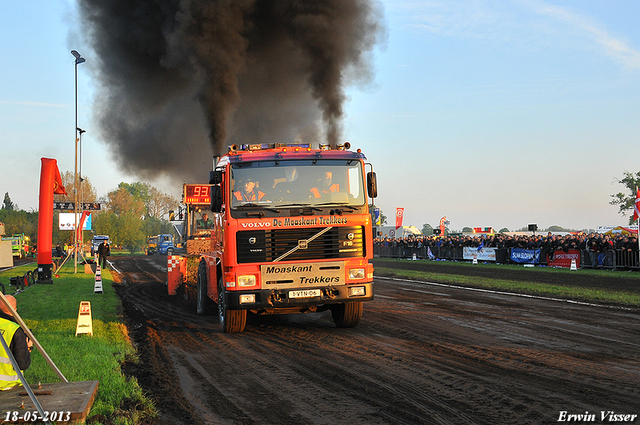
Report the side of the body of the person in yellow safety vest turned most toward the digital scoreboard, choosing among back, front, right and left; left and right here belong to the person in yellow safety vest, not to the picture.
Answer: front

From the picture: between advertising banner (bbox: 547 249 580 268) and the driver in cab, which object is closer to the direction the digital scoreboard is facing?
the driver in cab

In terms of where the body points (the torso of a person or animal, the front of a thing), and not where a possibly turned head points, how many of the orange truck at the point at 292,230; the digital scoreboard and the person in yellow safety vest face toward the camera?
2

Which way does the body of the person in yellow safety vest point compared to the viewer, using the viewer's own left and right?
facing away from the viewer and to the right of the viewer

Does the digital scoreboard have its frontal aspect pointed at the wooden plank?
yes

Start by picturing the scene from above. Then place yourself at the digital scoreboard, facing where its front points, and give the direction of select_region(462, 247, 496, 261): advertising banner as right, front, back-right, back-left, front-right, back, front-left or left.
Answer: back-left

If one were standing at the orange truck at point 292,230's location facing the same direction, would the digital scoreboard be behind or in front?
behind

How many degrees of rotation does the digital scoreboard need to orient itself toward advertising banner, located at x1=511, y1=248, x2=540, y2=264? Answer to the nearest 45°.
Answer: approximately 135° to its left

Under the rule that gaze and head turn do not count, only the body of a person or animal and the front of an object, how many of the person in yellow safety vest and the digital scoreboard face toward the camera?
1

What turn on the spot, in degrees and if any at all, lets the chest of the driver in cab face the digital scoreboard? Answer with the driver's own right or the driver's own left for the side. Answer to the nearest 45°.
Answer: approximately 135° to the driver's own right

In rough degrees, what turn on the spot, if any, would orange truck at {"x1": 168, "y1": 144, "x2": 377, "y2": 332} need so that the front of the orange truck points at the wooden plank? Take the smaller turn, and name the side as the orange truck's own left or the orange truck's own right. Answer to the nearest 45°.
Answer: approximately 45° to the orange truck's own right

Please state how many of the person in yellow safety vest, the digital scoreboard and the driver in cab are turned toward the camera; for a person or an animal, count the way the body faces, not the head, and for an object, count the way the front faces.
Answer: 2
